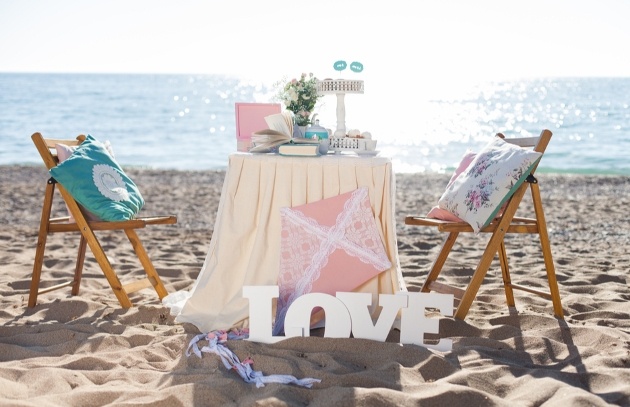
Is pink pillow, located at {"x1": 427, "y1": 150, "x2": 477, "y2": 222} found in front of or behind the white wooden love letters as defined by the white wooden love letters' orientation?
behind

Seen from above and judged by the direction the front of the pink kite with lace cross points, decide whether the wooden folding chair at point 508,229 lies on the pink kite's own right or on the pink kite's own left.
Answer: on the pink kite's own left

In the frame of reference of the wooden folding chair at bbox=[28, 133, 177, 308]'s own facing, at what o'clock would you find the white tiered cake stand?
The white tiered cake stand is roughly at 11 o'clock from the wooden folding chair.

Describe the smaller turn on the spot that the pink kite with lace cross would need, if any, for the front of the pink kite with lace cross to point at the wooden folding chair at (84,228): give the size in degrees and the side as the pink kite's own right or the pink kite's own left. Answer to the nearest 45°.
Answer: approximately 90° to the pink kite's own right

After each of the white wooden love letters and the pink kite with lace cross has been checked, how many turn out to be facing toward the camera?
2

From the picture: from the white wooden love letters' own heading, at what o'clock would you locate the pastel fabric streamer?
The pastel fabric streamer is roughly at 2 o'clock from the white wooden love letters.

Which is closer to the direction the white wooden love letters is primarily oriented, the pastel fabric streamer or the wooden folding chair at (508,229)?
the pastel fabric streamer

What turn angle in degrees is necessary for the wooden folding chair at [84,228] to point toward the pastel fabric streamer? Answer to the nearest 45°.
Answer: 0° — it already faces it

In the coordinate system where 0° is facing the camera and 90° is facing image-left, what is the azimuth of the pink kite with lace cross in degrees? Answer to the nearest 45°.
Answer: approximately 0°

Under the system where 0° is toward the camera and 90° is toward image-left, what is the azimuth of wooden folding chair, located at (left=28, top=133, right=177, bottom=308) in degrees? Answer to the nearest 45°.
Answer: approximately 315°
